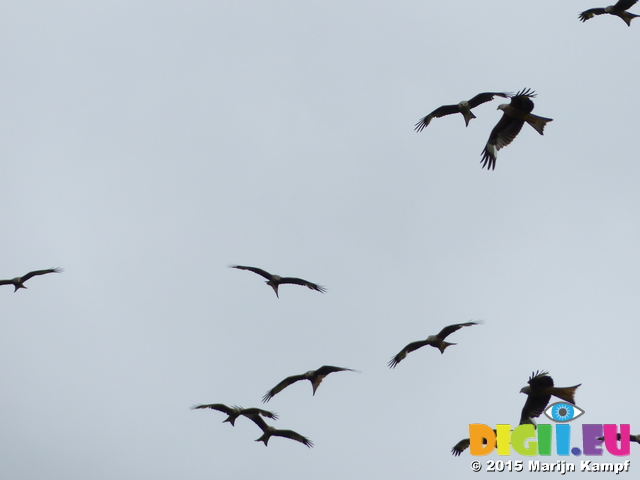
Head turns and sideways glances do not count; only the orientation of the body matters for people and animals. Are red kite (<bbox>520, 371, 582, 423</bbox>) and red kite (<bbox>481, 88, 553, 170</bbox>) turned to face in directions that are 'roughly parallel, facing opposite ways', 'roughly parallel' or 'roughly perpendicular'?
roughly parallel

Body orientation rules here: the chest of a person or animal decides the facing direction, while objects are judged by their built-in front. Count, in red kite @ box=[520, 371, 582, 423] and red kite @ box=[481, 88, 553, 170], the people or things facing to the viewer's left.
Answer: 2

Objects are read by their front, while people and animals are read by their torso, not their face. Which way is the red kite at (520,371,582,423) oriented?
to the viewer's left

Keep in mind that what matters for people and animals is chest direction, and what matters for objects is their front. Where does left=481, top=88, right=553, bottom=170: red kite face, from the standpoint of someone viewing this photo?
facing to the left of the viewer
